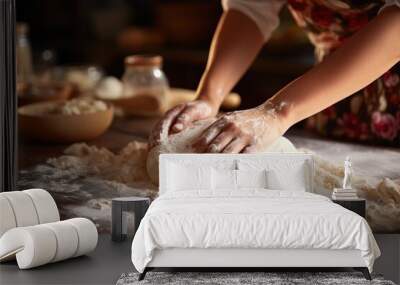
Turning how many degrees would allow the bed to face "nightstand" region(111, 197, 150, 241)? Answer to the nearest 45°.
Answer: approximately 135° to its right

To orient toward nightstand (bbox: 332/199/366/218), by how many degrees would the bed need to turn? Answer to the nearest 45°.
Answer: approximately 135° to its left

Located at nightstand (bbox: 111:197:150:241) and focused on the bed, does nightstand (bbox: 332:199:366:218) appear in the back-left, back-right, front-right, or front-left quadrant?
front-left

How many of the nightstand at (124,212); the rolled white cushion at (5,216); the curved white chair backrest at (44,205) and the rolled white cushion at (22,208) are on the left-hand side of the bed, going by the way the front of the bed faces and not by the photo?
0

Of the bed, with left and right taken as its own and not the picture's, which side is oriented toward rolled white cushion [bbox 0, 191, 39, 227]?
right

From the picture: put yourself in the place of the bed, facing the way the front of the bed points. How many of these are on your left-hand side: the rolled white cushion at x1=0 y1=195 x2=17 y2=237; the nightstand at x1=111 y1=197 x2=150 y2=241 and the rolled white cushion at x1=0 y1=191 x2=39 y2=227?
0

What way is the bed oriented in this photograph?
toward the camera

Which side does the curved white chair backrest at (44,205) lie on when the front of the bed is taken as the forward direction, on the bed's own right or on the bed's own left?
on the bed's own right

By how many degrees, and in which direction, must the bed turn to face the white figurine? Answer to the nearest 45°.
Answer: approximately 135° to its left

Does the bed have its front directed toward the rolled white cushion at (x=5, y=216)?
no
